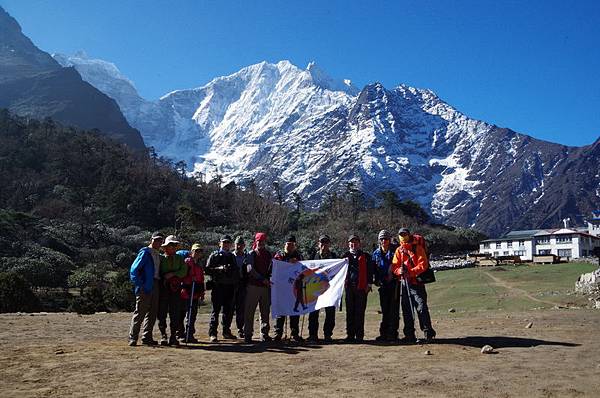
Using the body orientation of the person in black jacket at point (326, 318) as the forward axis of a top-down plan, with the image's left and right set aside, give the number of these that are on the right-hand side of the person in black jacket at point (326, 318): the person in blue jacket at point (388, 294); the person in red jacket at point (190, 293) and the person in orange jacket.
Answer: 1

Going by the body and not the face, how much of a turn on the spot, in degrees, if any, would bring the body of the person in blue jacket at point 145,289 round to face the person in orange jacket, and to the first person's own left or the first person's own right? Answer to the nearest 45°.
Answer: approximately 45° to the first person's own left

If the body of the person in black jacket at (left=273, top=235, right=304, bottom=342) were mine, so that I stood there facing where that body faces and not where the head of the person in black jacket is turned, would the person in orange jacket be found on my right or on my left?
on my left

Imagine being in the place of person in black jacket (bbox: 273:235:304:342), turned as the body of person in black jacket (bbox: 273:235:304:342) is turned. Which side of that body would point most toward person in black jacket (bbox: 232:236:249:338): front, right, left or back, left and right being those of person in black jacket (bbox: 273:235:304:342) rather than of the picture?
right

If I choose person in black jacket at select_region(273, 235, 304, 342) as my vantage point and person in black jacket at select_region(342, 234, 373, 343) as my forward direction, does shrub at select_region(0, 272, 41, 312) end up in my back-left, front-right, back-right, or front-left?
back-left

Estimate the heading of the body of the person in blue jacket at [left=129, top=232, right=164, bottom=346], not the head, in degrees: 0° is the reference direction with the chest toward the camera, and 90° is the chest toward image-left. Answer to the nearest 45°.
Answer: approximately 315°
